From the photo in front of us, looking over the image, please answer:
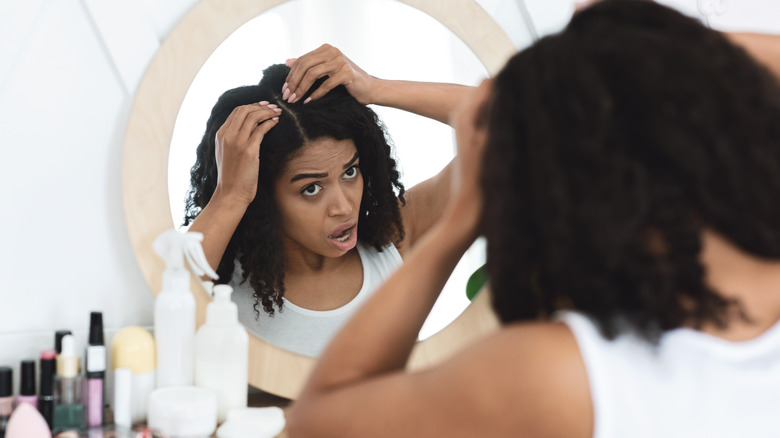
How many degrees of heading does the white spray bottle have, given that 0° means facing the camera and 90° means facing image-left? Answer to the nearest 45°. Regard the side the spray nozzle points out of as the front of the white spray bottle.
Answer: approximately 270°

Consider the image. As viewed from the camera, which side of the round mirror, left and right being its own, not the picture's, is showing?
front

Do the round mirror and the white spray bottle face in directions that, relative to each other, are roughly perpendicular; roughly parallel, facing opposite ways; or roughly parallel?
roughly perpendicular

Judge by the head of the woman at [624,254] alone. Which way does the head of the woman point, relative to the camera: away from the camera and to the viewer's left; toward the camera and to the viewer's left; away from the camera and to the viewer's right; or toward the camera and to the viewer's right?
away from the camera and to the viewer's left

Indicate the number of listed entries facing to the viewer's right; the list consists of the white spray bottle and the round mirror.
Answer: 1
